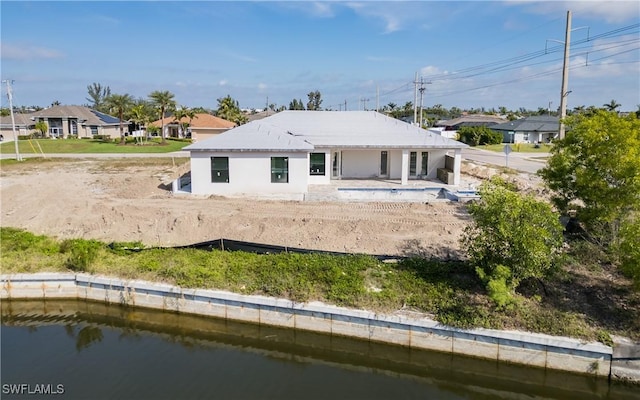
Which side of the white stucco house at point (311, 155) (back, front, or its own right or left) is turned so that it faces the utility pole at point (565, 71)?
right

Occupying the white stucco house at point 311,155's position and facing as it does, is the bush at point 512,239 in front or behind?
behind

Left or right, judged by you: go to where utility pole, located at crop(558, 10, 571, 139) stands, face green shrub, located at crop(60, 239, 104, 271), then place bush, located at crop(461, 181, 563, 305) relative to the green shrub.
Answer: left

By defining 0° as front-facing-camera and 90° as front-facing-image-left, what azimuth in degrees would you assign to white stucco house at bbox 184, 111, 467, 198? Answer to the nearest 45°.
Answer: approximately 180°

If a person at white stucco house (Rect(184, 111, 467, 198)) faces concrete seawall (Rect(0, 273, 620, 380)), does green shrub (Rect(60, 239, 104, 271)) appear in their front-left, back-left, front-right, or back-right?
front-right

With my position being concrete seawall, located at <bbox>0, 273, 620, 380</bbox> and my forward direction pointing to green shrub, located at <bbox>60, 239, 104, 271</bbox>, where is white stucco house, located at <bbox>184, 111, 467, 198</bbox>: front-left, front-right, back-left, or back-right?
front-right

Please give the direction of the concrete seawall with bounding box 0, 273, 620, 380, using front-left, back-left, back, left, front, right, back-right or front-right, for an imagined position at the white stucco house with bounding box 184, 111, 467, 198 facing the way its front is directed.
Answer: back

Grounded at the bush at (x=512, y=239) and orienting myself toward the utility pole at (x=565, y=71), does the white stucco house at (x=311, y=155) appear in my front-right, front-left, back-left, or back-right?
front-left

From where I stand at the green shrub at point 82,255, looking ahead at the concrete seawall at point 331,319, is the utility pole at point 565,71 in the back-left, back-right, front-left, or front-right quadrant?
front-left

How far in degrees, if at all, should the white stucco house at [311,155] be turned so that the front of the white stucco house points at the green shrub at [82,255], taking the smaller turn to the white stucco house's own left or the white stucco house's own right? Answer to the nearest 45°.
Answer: approximately 135° to the white stucco house's own left
